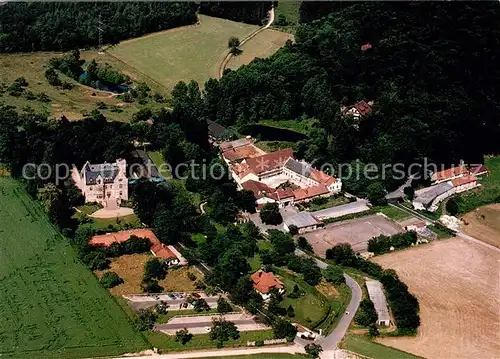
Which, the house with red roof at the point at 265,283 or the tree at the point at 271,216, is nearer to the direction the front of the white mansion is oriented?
the house with red roof

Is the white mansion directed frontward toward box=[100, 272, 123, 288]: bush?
yes

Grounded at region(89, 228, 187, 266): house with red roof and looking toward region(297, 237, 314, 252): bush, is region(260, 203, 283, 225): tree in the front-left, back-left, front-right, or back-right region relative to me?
front-left

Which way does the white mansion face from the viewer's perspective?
toward the camera

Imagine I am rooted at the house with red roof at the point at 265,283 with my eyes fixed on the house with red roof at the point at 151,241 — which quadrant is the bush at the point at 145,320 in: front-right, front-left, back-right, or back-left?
front-left

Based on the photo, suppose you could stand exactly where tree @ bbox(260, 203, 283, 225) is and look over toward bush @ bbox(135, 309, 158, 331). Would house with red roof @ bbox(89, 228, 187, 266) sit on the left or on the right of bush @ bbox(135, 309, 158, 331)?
right

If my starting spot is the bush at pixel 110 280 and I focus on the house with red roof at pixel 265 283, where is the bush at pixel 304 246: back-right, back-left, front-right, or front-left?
front-left

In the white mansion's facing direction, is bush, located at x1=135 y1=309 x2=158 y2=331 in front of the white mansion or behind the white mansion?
in front

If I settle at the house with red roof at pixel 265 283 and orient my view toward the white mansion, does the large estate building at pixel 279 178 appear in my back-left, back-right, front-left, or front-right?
front-right

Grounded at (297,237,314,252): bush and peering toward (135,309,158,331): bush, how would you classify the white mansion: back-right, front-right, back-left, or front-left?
front-right

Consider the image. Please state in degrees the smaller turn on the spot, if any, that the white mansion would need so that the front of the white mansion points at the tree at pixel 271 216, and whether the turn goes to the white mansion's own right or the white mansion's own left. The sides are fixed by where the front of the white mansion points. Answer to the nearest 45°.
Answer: approximately 90° to the white mansion's own left

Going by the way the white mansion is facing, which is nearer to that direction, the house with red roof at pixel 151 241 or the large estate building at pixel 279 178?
the house with red roof

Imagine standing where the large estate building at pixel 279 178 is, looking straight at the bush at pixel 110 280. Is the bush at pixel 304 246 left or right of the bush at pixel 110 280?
left

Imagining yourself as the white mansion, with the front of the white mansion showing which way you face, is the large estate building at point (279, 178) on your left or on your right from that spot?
on your left

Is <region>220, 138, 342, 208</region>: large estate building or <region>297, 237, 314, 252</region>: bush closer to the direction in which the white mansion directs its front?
the bush
